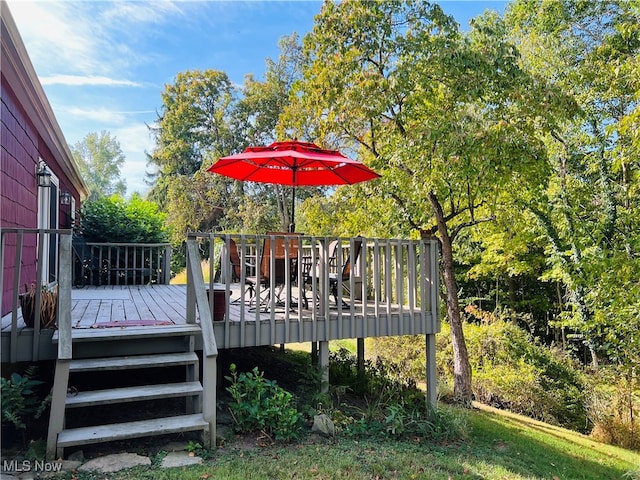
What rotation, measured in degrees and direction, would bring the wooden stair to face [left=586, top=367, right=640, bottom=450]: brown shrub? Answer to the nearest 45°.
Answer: approximately 90° to its left

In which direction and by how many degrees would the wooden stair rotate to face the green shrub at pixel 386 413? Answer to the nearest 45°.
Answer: approximately 90° to its left

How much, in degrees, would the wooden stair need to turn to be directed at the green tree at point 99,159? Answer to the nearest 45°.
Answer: approximately 180°

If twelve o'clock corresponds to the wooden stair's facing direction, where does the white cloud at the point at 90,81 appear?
The white cloud is roughly at 6 o'clock from the wooden stair.

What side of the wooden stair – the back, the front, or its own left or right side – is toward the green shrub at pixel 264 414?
left

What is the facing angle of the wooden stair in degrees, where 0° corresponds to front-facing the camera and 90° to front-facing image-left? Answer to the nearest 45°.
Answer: approximately 0°

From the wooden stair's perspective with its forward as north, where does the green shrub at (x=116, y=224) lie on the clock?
The green shrub is roughly at 6 o'clock from the wooden stair.

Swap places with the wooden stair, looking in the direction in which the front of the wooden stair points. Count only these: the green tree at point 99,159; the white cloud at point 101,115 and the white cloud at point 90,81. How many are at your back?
3

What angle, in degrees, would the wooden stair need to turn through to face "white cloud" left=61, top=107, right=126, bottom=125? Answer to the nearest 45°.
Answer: approximately 180°
